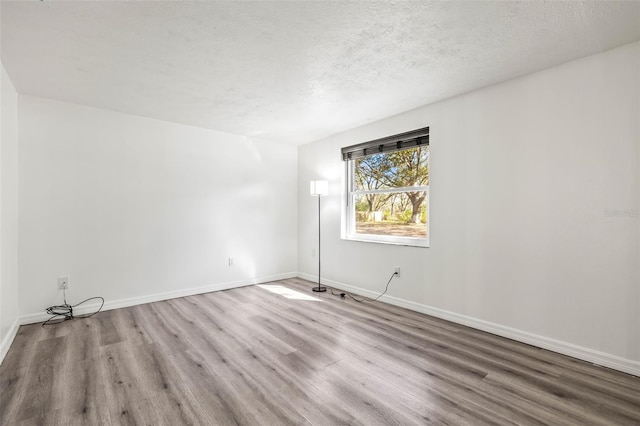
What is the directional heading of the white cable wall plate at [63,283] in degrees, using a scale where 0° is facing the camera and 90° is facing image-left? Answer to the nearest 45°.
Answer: approximately 0°
